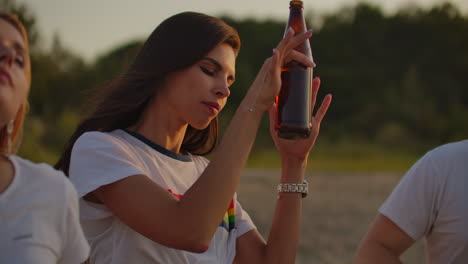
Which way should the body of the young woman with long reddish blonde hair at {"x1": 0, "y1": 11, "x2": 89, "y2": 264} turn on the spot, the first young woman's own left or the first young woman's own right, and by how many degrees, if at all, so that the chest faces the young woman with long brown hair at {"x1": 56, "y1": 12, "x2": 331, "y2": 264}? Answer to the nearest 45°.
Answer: approximately 135° to the first young woman's own left

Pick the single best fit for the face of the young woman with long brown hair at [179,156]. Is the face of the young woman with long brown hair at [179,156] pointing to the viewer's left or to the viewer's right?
to the viewer's right

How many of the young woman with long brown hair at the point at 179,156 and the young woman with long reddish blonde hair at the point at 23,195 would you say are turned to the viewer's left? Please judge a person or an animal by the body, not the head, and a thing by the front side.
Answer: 0

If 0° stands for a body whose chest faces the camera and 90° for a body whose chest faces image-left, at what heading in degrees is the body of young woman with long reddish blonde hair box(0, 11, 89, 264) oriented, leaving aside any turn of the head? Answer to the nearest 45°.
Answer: approximately 0°

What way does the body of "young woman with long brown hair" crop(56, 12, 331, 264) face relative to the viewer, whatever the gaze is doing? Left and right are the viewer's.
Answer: facing the viewer and to the right of the viewer

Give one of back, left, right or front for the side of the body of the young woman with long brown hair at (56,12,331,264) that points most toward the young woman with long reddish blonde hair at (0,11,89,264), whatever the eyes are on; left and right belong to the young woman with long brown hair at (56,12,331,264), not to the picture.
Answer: right
